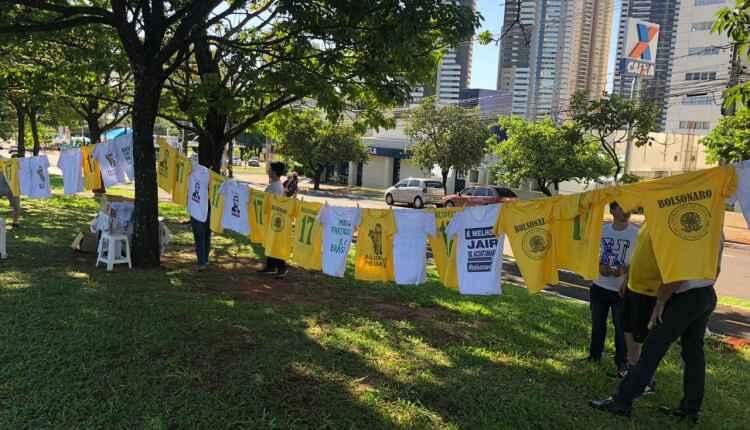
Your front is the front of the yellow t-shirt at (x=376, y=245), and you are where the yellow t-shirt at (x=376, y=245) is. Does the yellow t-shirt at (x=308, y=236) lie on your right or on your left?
on your right

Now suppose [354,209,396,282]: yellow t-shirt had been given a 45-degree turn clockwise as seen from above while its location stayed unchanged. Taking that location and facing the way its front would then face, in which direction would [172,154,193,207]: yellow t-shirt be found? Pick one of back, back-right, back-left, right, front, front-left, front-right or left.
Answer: right

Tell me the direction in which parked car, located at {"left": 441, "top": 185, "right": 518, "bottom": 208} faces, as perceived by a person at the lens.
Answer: facing to the left of the viewer

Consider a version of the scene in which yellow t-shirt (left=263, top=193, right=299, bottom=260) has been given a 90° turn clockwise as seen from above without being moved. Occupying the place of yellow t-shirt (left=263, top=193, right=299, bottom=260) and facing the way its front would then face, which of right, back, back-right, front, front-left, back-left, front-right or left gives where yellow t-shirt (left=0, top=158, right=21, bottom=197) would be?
front-right

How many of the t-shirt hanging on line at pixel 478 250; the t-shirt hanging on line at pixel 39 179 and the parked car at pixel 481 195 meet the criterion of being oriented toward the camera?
2

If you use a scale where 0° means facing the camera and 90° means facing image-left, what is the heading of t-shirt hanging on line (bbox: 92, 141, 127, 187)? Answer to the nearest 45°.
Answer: approximately 0°

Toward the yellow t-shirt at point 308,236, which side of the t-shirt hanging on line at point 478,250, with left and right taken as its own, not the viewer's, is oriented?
right

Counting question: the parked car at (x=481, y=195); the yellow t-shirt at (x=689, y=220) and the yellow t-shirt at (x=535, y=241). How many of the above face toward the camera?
2

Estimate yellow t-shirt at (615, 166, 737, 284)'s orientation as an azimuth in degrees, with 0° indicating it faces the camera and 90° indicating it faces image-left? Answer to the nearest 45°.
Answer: approximately 0°

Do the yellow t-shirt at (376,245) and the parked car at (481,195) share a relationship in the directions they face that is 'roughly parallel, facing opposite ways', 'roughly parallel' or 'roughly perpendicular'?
roughly perpendicular
